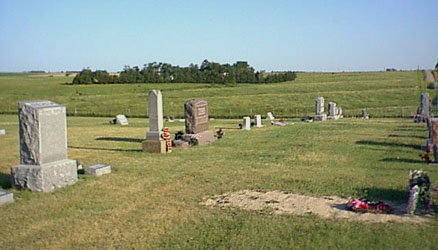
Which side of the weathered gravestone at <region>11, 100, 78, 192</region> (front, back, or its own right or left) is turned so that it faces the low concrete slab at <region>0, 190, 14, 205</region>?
right

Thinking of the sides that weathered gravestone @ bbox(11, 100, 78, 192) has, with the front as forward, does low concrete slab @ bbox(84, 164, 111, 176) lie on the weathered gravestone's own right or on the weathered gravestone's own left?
on the weathered gravestone's own left

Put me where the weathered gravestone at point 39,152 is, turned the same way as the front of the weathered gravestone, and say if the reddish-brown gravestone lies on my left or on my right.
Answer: on my left

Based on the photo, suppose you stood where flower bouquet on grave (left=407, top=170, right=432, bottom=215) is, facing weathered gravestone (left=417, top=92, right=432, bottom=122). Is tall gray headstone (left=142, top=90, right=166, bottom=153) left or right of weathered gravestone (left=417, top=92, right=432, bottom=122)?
left

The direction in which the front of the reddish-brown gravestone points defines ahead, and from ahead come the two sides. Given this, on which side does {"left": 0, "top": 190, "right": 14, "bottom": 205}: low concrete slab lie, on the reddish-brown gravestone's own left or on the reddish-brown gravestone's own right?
on the reddish-brown gravestone's own right

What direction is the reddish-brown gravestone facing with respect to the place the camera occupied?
facing the viewer and to the right of the viewer

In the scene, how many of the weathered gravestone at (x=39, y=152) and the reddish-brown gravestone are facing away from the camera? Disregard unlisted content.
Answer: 0

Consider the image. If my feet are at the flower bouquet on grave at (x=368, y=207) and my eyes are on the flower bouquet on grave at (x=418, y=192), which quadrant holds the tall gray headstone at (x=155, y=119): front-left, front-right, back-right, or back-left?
back-left

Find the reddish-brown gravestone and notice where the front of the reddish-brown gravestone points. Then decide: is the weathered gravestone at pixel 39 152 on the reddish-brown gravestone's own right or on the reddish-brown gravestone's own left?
on the reddish-brown gravestone's own right

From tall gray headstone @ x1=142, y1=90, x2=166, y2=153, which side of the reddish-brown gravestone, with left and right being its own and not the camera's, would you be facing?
right
